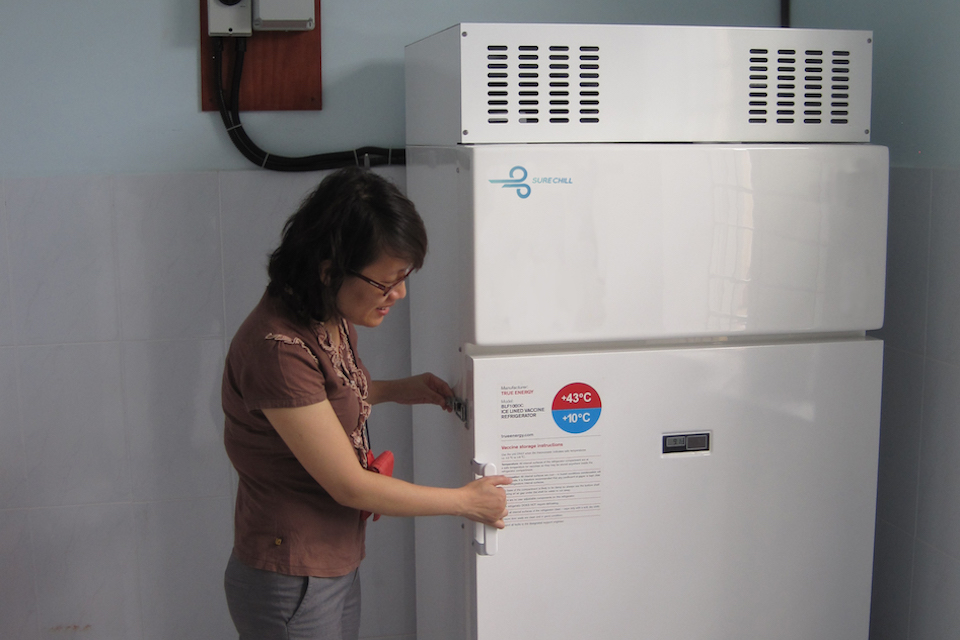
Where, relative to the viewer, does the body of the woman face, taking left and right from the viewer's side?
facing to the right of the viewer

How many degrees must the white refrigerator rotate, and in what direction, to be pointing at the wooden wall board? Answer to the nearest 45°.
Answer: approximately 135° to its right

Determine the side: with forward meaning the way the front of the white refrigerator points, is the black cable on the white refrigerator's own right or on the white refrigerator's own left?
on the white refrigerator's own right

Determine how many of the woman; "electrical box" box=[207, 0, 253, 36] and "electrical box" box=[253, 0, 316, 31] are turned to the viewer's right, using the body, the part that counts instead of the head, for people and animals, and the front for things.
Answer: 1

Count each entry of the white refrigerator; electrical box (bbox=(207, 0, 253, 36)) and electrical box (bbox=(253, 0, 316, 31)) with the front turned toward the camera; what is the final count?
3

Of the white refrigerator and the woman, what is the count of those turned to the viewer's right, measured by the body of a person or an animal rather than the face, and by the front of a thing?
1

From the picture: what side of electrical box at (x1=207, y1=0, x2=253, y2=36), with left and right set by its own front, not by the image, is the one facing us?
front

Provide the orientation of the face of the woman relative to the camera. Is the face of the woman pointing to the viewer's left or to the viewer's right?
to the viewer's right

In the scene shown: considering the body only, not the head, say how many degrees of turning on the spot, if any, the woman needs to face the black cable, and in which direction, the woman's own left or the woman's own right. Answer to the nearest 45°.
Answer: approximately 90° to the woman's own left

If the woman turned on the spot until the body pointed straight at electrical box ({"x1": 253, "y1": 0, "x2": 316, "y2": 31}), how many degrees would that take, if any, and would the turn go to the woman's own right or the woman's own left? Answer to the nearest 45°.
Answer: approximately 90° to the woman's own left

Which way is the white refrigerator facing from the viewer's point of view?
toward the camera

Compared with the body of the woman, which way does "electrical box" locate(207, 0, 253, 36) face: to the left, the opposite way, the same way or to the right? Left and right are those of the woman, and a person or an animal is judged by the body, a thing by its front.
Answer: to the right
